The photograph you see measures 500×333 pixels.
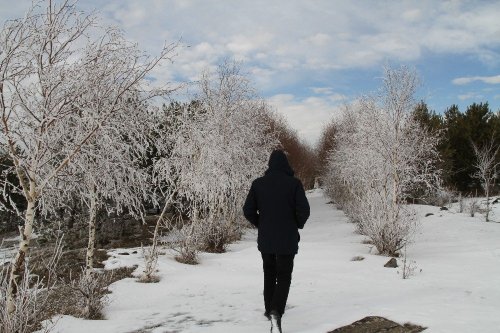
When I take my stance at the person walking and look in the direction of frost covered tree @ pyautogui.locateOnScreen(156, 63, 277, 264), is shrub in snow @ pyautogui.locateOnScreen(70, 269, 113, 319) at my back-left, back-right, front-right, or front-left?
front-left

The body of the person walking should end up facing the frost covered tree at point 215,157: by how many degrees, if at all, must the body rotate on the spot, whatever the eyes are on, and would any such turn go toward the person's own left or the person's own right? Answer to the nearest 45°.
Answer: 0° — they already face it

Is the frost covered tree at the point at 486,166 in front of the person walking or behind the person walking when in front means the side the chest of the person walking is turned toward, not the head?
in front

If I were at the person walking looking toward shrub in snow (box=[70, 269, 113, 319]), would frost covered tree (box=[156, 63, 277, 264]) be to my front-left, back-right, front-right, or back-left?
front-right

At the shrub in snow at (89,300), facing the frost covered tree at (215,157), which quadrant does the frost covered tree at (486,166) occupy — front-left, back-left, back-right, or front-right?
front-right

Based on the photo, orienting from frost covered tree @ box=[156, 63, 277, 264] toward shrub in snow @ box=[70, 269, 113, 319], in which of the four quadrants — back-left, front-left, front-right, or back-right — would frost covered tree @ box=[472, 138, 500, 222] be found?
back-left

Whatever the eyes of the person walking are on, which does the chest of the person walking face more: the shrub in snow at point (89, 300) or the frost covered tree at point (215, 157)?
the frost covered tree

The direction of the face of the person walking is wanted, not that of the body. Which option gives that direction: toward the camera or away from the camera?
away from the camera

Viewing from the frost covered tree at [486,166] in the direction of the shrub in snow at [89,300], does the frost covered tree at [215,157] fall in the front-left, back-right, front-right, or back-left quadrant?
front-right

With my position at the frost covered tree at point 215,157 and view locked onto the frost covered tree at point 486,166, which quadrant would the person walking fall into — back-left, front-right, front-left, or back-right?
back-right

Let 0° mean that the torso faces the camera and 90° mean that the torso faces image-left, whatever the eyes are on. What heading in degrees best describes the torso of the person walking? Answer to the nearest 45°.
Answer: approximately 180°

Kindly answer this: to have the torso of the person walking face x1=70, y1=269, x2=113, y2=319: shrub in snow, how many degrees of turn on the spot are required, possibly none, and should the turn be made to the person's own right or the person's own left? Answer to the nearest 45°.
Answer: approximately 45° to the person's own left
